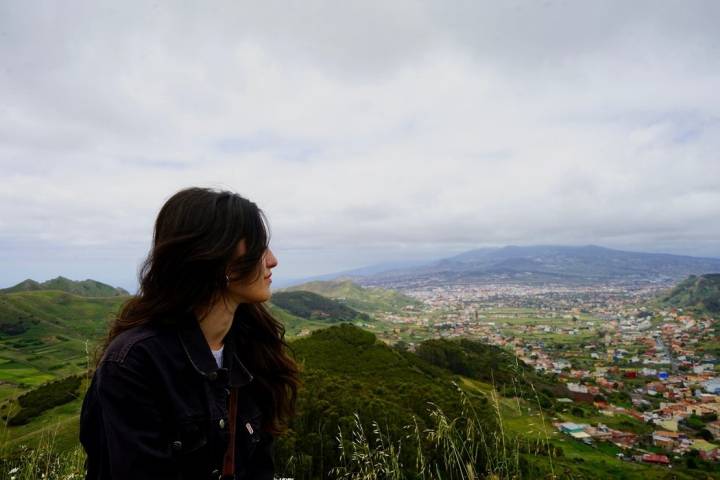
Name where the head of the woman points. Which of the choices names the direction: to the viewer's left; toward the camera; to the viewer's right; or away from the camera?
to the viewer's right

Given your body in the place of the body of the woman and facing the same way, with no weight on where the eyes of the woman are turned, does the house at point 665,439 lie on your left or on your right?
on your left

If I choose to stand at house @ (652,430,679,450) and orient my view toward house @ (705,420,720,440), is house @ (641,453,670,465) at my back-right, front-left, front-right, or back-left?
back-right

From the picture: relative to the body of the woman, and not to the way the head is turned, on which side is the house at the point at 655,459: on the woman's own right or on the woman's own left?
on the woman's own left

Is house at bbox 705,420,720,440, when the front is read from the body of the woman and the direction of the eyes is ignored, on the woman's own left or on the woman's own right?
on the woman's own left
